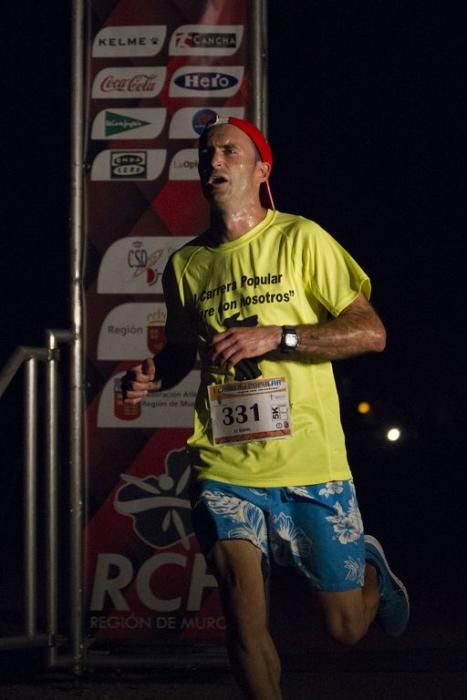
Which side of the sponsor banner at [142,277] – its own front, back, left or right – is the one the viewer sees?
front
